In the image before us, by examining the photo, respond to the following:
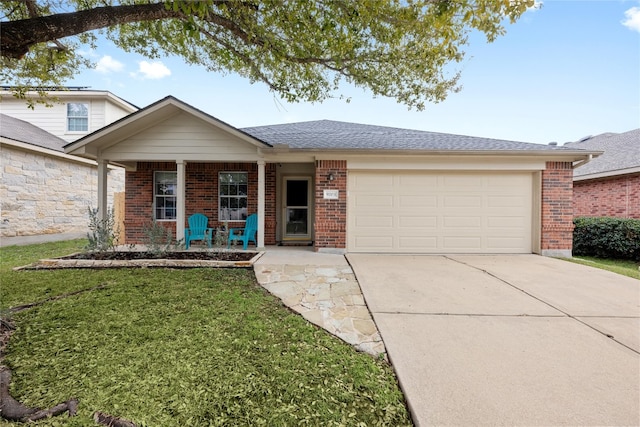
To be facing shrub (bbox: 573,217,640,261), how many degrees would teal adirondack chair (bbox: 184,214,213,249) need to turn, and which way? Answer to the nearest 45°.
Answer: approximately 90° to its left

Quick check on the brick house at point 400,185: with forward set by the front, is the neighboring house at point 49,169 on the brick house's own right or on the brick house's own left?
on the brick house's own right

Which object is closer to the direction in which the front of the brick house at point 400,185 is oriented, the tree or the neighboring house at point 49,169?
the tree

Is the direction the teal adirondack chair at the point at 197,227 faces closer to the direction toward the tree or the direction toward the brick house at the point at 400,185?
the tree

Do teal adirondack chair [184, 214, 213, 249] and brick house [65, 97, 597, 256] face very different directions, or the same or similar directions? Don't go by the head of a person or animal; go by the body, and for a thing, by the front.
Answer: same or similar directions

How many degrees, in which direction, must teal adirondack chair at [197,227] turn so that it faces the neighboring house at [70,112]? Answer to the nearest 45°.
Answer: approximately 135° to its right

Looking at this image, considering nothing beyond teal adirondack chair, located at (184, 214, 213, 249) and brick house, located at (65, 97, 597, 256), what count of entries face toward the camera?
2

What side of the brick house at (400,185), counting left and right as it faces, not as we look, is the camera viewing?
front

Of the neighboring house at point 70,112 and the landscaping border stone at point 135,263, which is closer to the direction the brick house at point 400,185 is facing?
the landscaping border stone

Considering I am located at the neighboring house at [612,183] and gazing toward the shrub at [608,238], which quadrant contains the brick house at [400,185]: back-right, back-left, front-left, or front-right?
front-right

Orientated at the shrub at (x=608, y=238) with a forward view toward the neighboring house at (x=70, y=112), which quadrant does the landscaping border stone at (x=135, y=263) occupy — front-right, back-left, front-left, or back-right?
front-left

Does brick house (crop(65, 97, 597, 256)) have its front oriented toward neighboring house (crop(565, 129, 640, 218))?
no

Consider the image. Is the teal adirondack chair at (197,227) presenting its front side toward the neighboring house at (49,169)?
no
